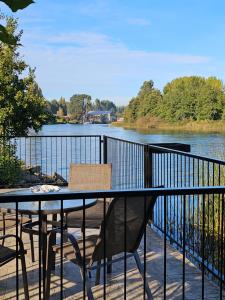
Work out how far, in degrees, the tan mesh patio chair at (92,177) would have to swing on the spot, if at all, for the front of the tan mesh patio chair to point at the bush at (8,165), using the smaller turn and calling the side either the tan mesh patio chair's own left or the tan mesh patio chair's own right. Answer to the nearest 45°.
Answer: approximately 135° to the tan mesh patio chair's own right

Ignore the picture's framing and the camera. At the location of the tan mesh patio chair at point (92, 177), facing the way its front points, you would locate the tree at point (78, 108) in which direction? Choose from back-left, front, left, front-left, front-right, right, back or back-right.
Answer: back-right

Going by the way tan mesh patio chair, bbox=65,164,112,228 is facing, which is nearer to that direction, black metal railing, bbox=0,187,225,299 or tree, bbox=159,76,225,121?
the black metal railing

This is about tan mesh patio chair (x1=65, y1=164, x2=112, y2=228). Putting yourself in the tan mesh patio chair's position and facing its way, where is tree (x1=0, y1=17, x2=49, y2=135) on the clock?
The tree is roughly at 4 o'clock from the tan mesh patio chair.

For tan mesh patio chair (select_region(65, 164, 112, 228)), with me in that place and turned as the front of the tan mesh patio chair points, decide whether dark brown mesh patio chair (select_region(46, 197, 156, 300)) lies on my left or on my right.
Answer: on my left

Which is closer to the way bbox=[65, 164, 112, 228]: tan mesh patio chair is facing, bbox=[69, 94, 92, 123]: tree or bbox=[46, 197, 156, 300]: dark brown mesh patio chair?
the dark brown mesh patio chair

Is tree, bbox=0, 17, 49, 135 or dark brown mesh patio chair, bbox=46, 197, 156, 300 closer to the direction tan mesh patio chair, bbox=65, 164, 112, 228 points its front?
the dark brown mesh patio chair
